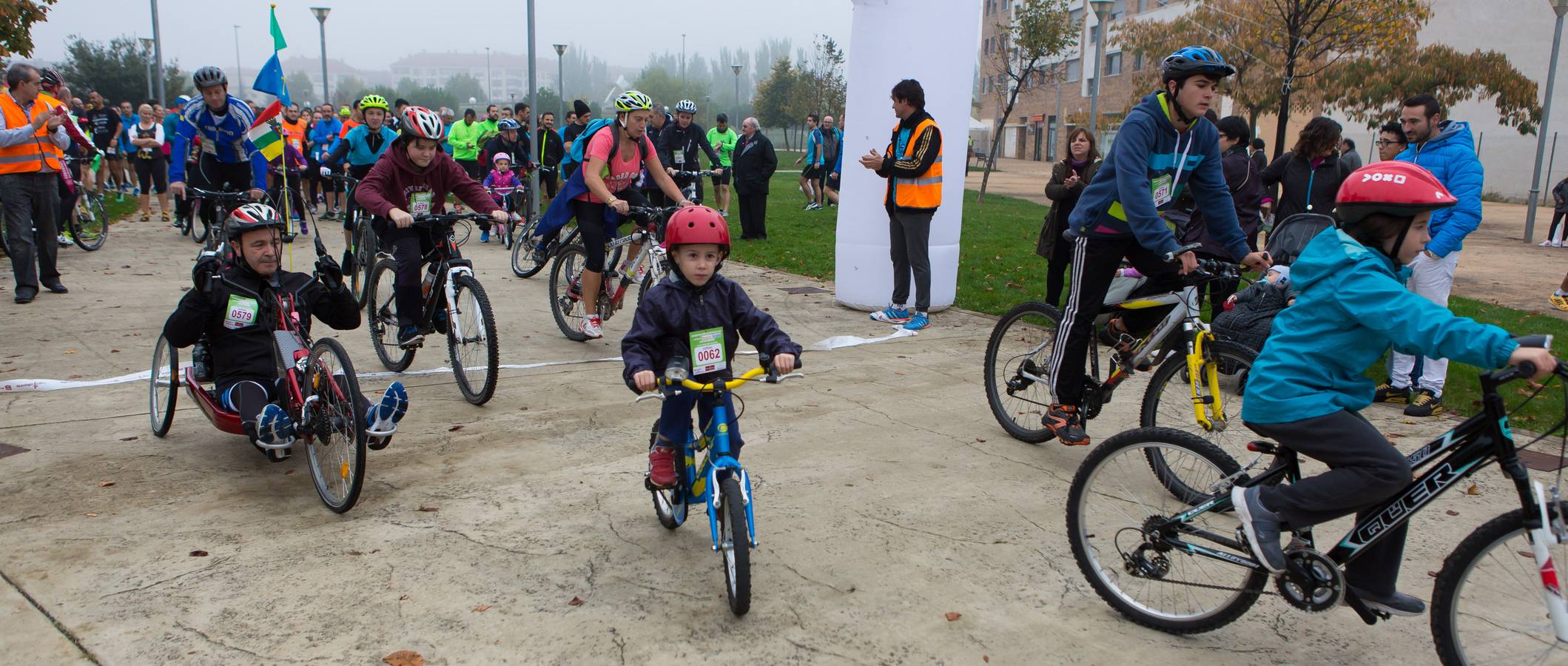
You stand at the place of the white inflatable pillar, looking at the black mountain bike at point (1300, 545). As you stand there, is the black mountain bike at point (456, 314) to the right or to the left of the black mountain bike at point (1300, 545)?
right

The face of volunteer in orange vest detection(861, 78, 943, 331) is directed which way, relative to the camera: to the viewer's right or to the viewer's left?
to the viewer's left

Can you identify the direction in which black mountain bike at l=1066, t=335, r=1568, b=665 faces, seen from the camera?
facing to the right of the viewer

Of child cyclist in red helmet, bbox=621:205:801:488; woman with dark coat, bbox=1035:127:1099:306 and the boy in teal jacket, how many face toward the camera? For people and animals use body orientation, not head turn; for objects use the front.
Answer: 2

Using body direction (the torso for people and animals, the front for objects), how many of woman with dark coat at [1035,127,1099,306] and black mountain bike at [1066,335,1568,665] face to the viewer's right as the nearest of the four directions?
1
